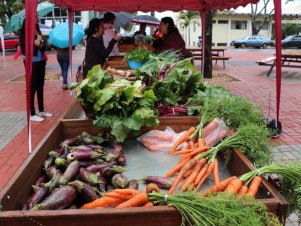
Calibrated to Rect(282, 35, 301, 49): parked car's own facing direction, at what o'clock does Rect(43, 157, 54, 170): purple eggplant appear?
The purple eggplant is roughly at 9 o'clock from the parked car.

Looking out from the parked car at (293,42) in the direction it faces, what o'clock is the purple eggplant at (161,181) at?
The purple eggplant is roughly at 9 o'clock from the parked car.

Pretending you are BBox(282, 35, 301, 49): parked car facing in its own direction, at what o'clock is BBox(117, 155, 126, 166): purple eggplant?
The purple eggplant is roughly at 9 o'clock from the parked car.

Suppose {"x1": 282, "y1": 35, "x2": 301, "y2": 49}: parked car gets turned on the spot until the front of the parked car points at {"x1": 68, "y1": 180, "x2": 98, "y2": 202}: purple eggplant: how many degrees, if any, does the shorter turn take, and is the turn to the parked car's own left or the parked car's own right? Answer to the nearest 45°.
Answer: approximately 90° to the parked car's own left

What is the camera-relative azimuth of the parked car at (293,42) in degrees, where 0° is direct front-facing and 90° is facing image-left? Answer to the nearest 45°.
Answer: approximately 90°

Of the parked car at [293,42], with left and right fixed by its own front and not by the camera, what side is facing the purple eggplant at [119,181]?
left
